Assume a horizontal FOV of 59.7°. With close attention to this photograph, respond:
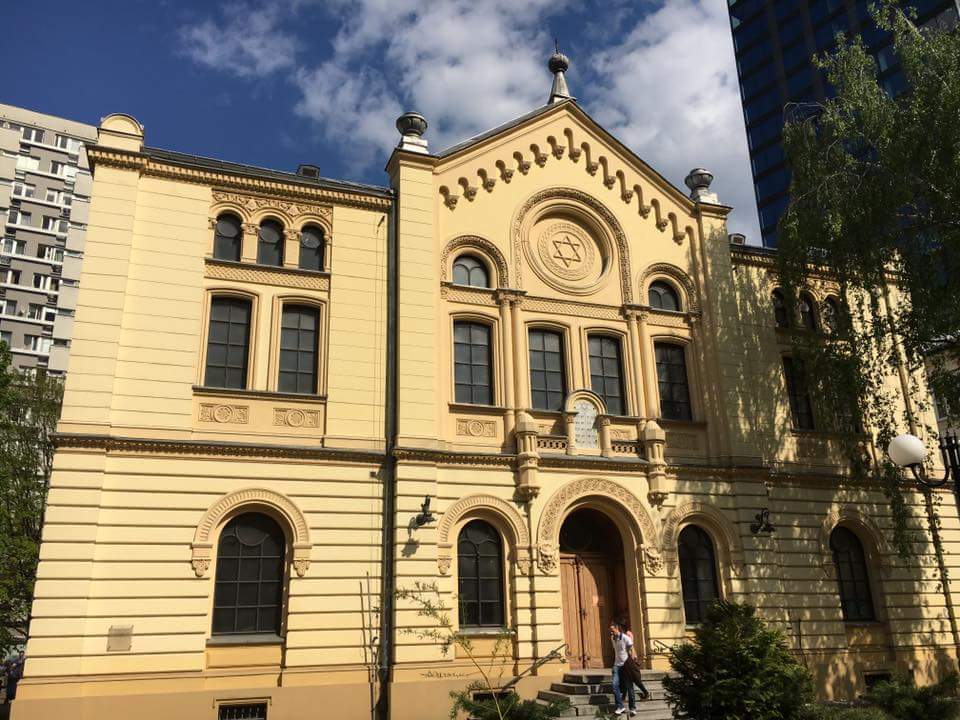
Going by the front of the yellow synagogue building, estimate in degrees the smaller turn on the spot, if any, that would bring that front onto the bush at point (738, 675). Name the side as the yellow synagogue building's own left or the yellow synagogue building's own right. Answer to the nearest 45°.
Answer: approximately 45° to the yellow synagogue building's own left

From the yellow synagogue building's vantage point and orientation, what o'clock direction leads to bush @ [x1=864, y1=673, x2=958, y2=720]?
The bush is roughly at 10 o'clock from the yellow synagogue building.

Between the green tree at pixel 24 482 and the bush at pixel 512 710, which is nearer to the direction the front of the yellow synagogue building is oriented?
the bush

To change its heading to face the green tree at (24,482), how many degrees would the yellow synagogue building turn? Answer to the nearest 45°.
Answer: approximately 135° to its right

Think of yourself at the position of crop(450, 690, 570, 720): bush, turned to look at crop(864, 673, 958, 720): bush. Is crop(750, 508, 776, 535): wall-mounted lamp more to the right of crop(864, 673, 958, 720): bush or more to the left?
left

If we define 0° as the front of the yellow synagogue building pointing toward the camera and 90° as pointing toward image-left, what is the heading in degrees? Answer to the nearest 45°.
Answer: approximately 0°
